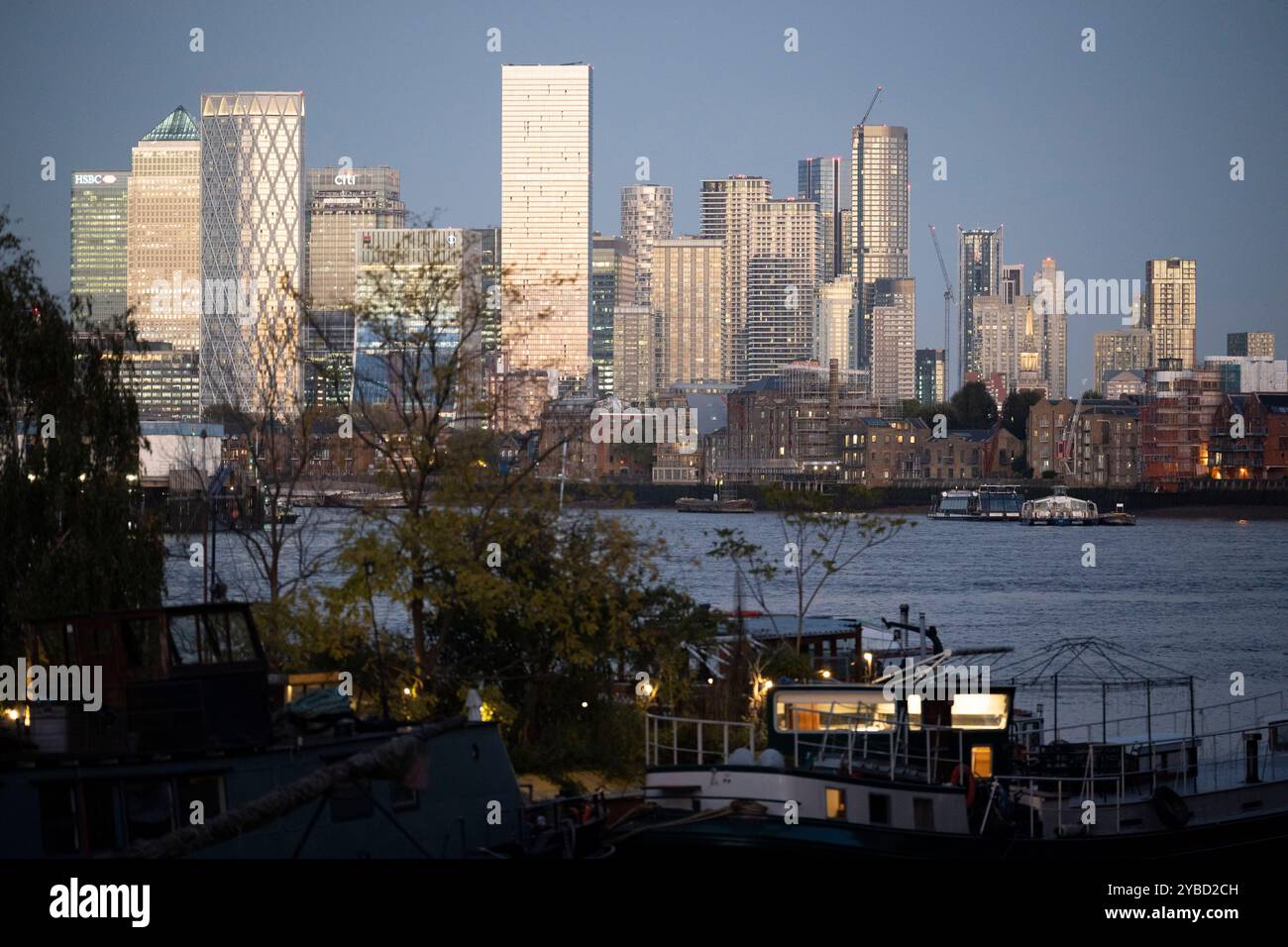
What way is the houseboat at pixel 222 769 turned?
to the viewer's right

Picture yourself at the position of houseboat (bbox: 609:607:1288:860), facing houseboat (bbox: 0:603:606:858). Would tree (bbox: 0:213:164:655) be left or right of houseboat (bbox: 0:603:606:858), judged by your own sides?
right

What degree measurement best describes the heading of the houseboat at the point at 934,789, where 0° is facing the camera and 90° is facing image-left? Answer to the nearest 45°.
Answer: approximately 270°

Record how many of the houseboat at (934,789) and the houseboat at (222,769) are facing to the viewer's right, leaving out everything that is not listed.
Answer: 2
